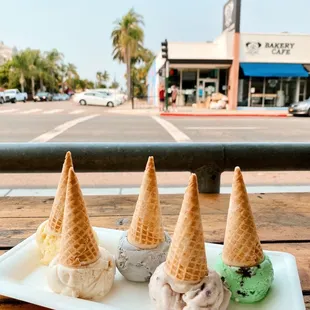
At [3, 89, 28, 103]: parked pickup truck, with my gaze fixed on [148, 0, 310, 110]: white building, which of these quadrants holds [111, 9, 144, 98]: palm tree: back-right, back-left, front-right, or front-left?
front-left

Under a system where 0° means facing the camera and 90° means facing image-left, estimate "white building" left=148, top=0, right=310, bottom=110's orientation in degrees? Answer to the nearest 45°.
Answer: approximately 0°

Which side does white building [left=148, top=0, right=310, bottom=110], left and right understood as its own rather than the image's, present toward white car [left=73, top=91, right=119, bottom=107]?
right

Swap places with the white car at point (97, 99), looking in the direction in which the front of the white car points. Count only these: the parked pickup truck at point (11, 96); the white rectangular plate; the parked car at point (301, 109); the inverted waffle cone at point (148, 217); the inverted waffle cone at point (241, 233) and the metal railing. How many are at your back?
1

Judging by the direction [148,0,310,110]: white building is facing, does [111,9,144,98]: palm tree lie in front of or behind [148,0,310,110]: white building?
behind

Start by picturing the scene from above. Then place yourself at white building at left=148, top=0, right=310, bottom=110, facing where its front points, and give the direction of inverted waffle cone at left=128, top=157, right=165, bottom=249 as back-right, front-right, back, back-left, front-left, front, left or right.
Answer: front

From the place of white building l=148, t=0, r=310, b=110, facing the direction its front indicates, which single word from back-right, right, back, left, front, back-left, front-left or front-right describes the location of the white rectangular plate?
front

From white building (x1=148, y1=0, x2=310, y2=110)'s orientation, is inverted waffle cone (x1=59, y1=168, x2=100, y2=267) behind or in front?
in front

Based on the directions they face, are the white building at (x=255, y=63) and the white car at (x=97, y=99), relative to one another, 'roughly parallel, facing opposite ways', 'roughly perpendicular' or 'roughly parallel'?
roughly perpendicular

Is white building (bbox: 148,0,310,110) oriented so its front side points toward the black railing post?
yes

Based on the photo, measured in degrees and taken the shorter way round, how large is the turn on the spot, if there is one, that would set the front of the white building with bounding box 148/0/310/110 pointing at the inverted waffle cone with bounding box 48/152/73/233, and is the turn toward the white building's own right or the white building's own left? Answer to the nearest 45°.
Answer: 0° — it already faces it

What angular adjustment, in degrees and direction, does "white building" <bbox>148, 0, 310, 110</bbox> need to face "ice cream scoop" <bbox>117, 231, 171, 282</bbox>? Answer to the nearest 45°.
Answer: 0° — it already faces it

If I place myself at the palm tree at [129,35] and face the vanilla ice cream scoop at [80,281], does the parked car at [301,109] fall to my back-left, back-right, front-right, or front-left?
front-left
